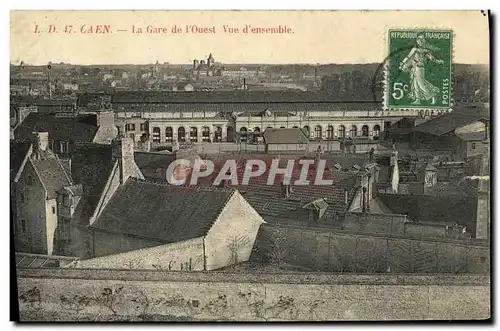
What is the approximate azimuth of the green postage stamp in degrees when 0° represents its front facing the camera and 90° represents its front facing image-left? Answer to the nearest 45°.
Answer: approximately 0°
